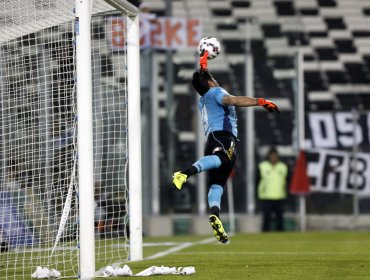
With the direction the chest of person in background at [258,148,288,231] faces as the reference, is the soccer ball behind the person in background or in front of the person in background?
in front

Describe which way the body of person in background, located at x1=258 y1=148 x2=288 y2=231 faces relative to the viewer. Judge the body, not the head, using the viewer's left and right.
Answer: facing the viewer

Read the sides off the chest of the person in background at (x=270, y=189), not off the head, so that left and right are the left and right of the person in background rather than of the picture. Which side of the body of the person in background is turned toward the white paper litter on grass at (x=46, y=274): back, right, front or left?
front

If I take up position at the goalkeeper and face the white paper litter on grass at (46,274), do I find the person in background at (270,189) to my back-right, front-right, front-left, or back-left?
back-right

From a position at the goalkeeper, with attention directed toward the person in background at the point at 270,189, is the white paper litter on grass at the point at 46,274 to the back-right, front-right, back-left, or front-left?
back-left

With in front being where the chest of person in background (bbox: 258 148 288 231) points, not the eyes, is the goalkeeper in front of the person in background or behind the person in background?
in front
